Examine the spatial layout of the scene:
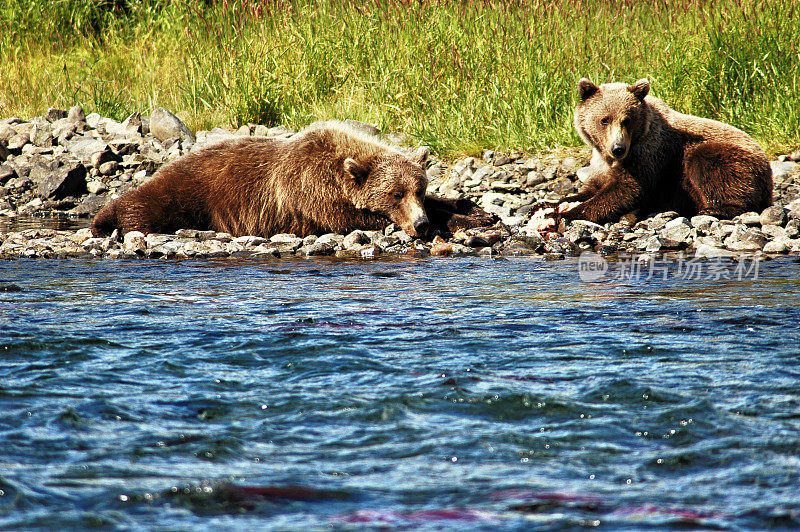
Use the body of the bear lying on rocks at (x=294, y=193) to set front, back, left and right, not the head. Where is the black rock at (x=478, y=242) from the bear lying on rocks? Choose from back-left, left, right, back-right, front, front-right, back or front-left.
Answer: front-right

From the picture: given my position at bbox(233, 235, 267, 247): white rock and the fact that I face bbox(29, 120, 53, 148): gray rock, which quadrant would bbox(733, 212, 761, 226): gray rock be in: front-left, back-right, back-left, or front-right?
back-right

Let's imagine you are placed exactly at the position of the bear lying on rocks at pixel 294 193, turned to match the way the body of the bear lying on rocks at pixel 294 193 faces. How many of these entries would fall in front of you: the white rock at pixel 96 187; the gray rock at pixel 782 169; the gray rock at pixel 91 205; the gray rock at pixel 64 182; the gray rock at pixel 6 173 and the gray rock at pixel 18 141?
1

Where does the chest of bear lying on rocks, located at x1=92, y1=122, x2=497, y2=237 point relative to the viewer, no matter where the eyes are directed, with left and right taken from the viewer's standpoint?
facing to the right of the viewer

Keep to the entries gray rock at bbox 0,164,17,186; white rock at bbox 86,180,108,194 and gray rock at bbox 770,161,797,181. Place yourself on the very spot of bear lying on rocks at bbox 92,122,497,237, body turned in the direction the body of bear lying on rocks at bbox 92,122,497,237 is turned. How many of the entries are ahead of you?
1

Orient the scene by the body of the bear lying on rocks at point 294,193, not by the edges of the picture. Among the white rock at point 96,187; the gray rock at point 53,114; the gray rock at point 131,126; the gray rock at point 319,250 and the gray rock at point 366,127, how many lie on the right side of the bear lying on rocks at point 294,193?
1

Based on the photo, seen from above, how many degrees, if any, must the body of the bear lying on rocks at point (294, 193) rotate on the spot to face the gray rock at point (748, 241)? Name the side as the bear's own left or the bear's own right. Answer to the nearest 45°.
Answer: approximately 45° to the bear's own right

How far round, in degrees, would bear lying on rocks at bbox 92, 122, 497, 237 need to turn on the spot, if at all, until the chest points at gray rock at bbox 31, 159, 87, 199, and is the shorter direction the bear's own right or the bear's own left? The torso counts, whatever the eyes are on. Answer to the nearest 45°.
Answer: approximately 135° to the bear's own left

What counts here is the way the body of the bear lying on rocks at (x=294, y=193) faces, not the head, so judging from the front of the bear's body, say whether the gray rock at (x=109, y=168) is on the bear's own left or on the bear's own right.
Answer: on the bear's own left

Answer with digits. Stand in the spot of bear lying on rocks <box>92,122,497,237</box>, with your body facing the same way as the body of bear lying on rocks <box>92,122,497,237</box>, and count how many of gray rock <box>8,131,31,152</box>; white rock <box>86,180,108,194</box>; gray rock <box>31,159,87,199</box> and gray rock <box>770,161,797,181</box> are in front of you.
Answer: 1

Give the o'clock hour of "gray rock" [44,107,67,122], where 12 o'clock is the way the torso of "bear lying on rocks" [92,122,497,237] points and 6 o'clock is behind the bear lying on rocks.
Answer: The gray rock is roughly at 8 o'clock from the bear lying on rocks.

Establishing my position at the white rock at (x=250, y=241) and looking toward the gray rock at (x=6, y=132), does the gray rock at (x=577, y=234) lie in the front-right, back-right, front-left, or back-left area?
back-right

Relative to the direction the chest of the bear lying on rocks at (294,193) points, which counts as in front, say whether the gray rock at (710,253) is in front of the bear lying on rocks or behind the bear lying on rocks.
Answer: in front

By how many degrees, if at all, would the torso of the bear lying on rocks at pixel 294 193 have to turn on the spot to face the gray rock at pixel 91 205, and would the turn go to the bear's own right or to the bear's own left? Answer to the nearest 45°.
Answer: approximately 135° to the bear's own left
